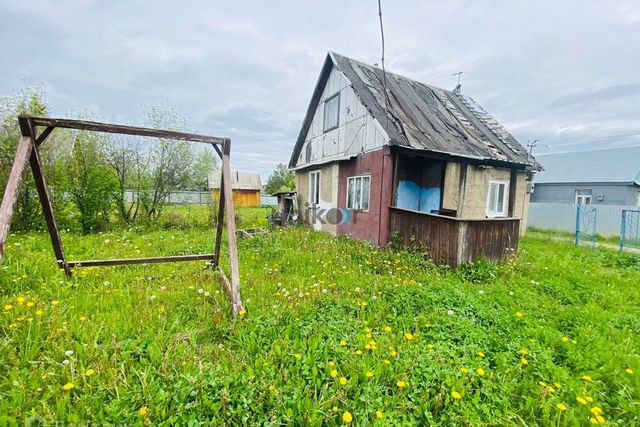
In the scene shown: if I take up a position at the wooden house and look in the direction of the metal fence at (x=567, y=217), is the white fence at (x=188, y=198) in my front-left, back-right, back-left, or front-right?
back-left

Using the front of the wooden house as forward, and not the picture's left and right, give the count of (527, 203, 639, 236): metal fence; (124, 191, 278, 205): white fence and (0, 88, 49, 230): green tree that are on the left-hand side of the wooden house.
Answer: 1

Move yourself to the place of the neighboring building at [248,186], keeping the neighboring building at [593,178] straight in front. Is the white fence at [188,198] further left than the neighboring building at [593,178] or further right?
right

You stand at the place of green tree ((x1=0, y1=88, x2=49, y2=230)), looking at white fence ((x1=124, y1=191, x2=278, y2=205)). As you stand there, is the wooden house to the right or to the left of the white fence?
right

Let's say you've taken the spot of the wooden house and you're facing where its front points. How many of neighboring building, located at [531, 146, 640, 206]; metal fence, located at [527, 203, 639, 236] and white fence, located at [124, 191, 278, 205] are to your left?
2

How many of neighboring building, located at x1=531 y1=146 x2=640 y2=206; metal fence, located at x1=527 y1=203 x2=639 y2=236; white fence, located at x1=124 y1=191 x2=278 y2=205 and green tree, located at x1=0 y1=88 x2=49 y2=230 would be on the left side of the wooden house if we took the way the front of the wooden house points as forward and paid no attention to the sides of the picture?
2

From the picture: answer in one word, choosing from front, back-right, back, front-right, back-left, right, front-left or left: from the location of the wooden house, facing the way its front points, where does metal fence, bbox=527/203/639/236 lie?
left

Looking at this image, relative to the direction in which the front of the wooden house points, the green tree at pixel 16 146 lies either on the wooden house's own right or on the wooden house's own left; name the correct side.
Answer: on the wooden house's own right

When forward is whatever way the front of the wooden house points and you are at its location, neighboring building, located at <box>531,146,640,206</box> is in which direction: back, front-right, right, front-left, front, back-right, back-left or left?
left

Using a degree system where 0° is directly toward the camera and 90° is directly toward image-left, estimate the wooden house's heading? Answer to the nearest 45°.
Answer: approximately 315°
